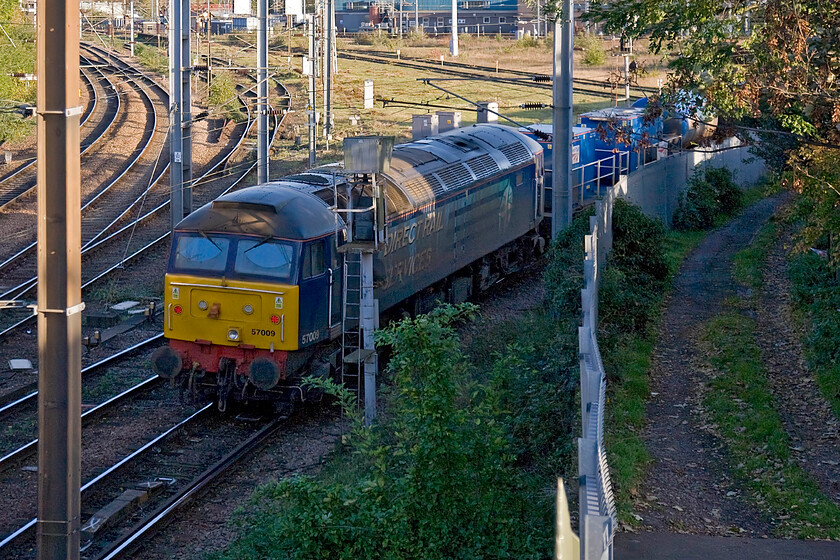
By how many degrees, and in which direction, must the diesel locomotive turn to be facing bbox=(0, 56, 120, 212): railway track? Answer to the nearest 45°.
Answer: approximately 135° to its right

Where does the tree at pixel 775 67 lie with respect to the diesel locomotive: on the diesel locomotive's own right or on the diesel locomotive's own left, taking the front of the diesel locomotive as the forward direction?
on the diesel locomotive's own left

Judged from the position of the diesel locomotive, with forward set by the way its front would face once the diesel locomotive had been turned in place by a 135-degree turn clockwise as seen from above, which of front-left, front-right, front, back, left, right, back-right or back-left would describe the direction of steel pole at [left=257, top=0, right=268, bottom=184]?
front

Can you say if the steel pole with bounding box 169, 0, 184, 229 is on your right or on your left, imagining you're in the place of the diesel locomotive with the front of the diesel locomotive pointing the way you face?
on your right

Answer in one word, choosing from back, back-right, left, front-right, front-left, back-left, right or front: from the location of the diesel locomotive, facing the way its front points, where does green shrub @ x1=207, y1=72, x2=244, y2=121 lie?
back-right

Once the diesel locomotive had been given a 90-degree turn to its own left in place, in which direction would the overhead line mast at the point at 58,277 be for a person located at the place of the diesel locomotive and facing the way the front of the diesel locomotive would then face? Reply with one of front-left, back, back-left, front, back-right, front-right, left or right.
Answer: front-right

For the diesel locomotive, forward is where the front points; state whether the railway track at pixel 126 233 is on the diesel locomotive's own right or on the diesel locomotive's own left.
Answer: on the diesel locomotive's own right

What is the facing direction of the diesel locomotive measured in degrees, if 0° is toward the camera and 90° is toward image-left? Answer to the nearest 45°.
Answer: approximately 45°

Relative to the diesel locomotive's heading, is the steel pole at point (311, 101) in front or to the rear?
to the rear

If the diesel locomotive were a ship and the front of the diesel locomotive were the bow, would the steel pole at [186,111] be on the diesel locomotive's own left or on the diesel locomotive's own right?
on the diesel locomotive's own right

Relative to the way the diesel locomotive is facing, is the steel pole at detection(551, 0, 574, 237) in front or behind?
behind
